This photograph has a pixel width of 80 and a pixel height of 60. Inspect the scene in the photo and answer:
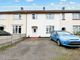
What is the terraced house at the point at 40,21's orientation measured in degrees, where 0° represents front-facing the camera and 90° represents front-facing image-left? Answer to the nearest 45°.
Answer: approximately 0°
